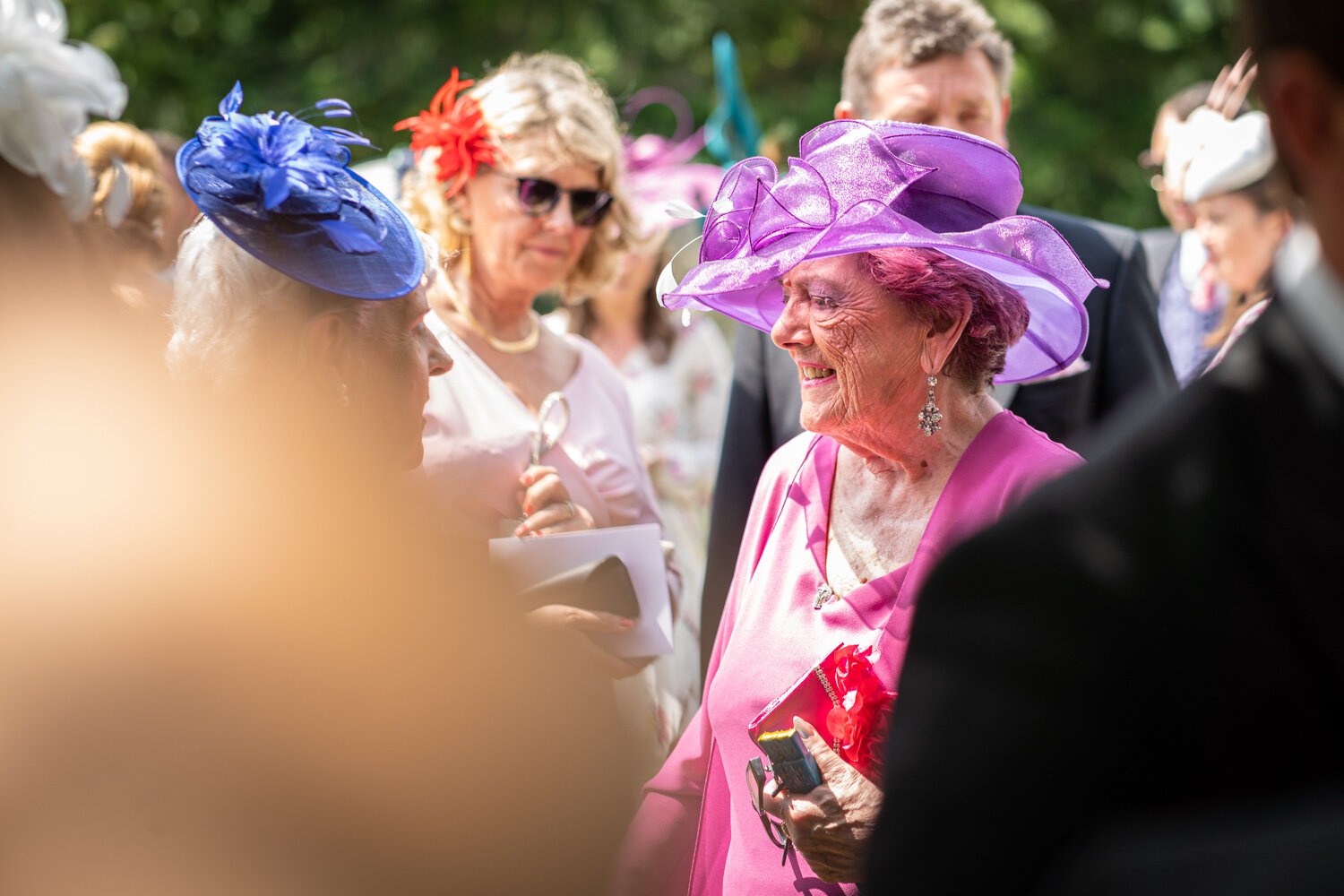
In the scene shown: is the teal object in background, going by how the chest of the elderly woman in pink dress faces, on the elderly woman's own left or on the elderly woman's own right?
on the elderly woman's own right

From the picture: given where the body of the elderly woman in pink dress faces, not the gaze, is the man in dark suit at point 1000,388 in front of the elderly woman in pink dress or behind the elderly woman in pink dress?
behind

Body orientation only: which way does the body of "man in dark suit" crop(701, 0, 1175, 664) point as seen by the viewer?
toward the camera

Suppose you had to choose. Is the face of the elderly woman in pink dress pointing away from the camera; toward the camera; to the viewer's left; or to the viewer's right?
to the viewer's left

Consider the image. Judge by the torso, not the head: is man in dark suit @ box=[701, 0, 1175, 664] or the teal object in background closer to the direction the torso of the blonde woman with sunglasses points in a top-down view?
the man in dark suit

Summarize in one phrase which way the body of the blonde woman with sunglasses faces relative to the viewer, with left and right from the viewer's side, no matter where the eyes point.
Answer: facing the viewer and to the right of the viewer

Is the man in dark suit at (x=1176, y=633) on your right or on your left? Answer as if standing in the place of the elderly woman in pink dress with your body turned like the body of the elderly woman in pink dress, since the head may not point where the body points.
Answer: on your left

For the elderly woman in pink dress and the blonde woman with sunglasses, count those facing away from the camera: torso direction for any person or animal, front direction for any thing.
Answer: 0

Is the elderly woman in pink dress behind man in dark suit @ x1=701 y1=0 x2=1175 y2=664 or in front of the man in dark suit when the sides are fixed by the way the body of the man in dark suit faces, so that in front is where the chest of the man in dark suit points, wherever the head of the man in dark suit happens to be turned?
in front

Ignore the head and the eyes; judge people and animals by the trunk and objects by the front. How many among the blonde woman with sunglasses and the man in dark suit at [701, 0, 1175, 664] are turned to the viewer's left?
0
